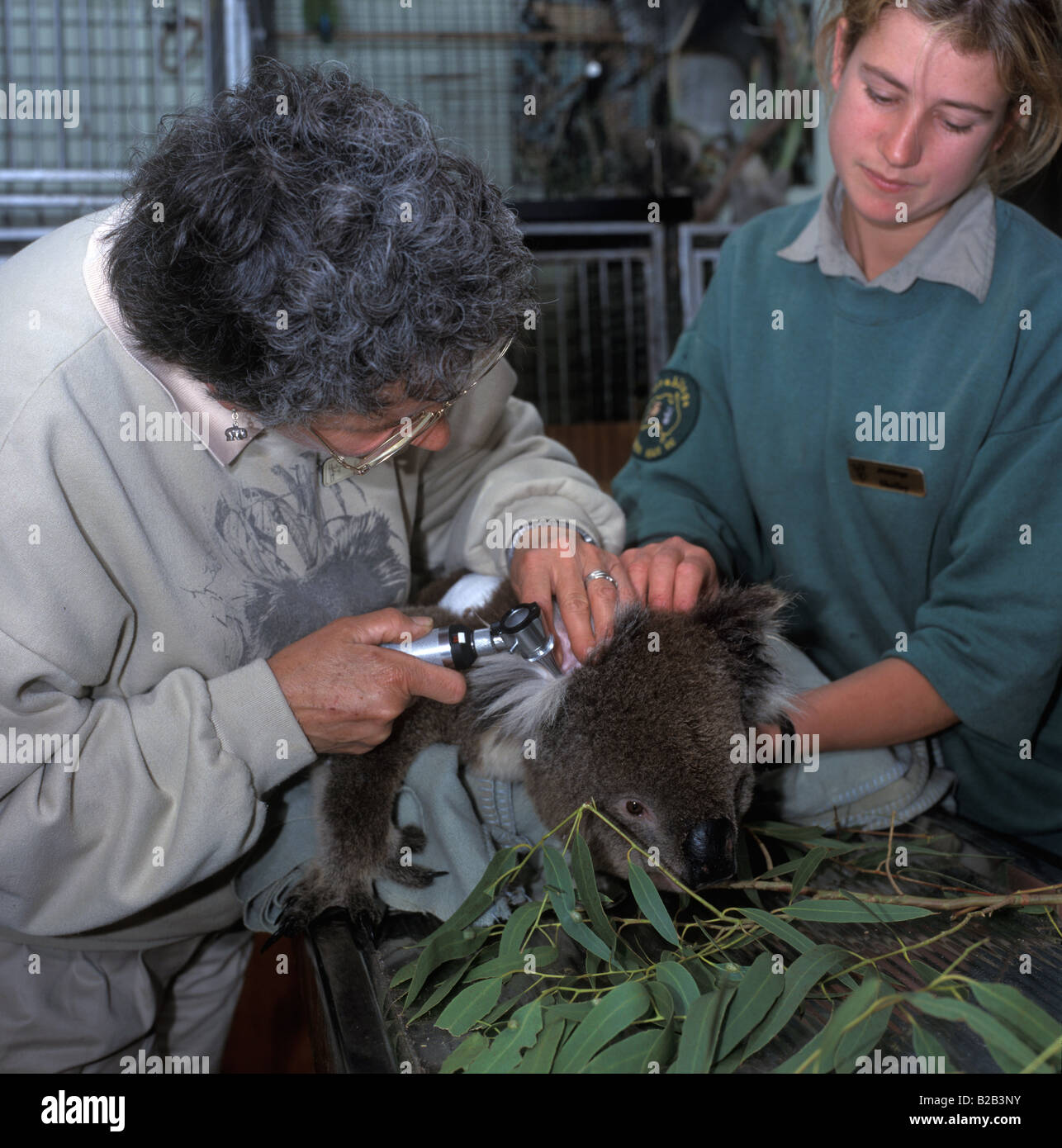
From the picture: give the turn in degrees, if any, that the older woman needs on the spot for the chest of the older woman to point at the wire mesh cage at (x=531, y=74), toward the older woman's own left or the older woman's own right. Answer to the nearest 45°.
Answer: approximately 135° to the older woman's own left

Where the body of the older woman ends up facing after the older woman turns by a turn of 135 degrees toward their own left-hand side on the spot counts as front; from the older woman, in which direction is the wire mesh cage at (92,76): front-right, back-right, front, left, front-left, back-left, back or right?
front

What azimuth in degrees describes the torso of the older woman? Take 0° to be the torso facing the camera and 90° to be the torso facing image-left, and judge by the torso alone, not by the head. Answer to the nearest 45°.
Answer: approximately 315°

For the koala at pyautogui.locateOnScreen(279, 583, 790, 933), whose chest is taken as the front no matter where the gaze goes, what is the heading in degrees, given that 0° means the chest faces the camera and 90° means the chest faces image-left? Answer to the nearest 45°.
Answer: approximately 315°

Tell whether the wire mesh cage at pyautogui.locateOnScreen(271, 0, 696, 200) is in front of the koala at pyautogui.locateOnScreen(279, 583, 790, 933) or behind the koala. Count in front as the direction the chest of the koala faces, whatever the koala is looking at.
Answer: behind
